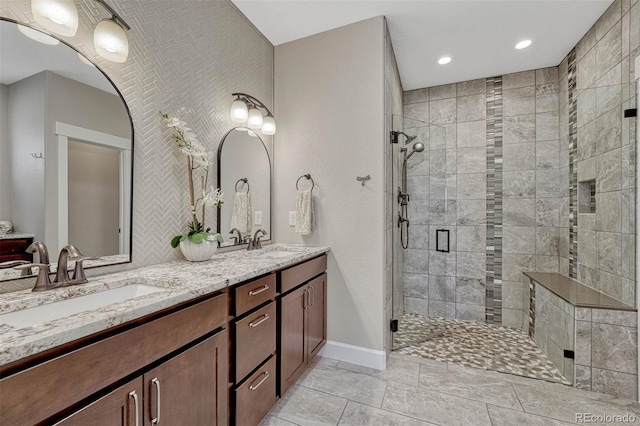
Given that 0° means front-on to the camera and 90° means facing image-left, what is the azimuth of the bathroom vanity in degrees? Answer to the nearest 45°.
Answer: approximately 315°

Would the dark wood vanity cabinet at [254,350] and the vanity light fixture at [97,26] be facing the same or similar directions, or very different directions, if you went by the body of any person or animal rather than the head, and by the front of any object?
same or similar directions

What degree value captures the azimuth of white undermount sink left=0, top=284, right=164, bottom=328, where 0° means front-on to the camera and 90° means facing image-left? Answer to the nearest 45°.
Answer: approximately 315°

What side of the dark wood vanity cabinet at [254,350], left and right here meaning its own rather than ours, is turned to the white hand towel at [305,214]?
left

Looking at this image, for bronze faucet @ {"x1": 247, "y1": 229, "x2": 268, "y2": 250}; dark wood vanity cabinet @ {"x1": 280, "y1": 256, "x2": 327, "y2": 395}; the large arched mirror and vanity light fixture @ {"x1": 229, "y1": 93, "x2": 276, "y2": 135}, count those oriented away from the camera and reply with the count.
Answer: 0

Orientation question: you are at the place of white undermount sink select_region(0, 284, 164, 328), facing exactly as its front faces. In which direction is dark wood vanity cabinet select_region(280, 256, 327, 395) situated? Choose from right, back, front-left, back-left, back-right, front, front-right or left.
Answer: front-left

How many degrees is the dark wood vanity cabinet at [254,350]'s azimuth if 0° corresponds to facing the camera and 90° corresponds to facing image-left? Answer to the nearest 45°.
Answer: approximately 315°

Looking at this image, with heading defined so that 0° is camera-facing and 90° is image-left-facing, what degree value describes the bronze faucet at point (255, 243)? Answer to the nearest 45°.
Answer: approximately 315°

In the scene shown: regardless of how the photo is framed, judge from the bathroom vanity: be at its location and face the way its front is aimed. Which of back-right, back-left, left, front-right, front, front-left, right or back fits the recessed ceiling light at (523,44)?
front-left

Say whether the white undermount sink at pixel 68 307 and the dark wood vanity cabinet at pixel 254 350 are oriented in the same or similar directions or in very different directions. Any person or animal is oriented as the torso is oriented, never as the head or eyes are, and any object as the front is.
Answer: same or similar directions

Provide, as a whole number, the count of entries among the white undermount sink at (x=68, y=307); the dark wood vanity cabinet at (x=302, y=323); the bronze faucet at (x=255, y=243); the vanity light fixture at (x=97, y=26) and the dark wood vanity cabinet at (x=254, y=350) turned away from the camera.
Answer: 0
